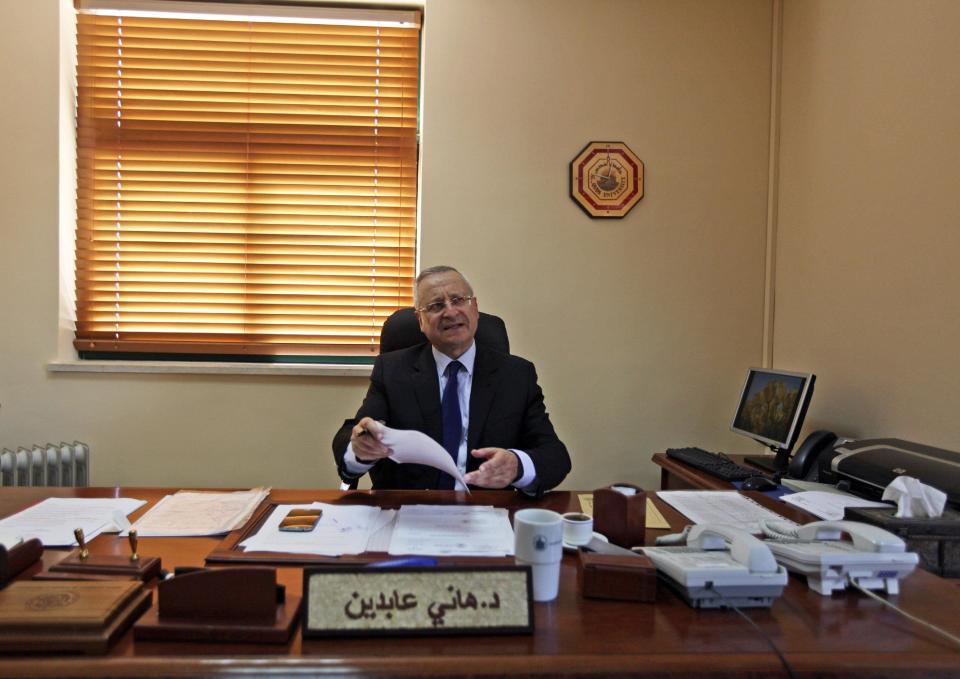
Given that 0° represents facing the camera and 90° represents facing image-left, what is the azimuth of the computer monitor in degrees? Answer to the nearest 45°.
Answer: approximately 45°

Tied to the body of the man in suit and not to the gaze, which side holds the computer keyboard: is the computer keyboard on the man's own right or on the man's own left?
on the man's own left

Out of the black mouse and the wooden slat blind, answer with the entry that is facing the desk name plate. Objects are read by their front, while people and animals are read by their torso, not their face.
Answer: the wooden slat blind

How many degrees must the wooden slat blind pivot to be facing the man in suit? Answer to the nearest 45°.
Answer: approximately 45° to its left

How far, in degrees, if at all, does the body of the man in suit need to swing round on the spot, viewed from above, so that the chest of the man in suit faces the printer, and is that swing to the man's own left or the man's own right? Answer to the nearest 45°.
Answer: approximately 90° to the man's own left

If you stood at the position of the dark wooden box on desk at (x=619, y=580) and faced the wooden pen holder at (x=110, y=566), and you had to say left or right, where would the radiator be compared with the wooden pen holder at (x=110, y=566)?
right

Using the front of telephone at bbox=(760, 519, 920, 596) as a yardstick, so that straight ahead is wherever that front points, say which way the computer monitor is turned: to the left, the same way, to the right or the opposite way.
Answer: to the left
